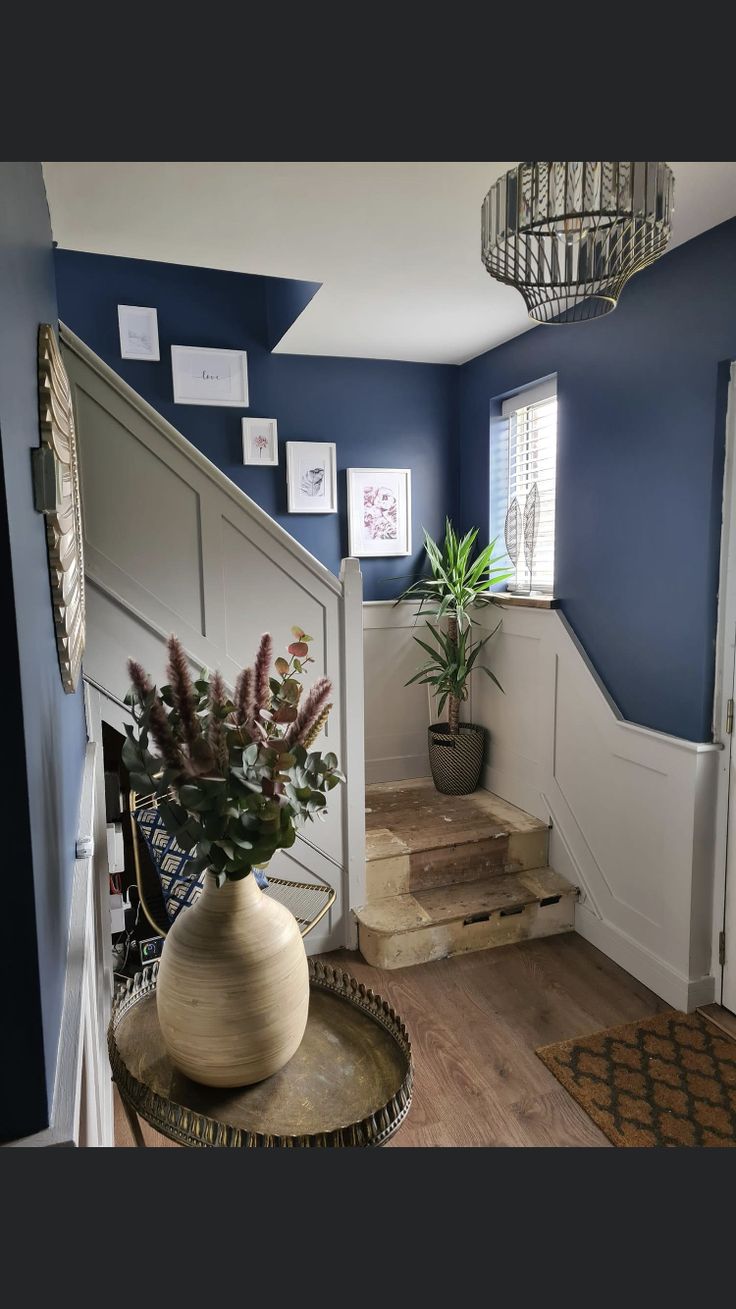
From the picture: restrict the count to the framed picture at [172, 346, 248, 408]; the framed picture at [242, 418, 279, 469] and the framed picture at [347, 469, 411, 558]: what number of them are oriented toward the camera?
3

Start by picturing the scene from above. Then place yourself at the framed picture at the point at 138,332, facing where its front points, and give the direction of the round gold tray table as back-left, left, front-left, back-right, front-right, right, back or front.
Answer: front

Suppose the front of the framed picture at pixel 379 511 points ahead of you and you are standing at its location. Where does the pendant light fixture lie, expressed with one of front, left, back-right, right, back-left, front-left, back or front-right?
front

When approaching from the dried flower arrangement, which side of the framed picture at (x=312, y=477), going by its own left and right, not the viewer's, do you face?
front

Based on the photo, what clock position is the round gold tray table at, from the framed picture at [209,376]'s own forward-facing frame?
The round gold tray table is roughly at 12 o'clock from the framed picture.

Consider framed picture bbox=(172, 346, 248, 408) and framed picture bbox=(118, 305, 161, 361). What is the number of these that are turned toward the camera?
2

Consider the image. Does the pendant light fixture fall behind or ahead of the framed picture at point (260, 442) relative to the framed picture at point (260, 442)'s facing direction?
ahead

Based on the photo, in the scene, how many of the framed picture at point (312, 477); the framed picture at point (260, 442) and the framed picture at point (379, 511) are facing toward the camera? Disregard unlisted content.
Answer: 3

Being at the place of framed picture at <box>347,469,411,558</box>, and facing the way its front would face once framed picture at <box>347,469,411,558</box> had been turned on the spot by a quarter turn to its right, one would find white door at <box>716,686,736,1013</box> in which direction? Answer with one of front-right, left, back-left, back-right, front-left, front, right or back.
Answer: back-left

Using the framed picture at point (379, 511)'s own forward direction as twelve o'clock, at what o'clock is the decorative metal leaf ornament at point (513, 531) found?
The decorative metal leaf ornament is roughly at 10 o'clock from the framed picture.

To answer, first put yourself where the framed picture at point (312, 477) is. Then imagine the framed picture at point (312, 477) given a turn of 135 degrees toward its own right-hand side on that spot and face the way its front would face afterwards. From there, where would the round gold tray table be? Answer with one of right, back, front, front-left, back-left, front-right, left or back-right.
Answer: back-left

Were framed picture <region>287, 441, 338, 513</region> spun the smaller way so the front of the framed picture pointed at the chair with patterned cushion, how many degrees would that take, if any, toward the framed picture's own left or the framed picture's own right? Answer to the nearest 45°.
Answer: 0° — it already faces it
